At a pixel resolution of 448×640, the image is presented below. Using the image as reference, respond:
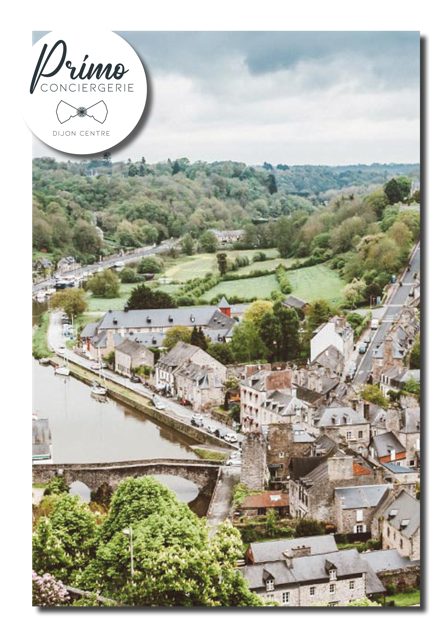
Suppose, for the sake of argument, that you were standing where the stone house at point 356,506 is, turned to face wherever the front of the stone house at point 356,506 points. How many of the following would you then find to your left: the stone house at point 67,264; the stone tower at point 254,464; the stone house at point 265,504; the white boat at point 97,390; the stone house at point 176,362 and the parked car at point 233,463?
0

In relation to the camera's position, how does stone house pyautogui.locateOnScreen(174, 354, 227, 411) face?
facing the viewer and to the left of the viewer

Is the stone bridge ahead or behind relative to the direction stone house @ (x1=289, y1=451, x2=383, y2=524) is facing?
ahead

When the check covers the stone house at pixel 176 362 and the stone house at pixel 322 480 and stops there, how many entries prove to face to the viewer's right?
0

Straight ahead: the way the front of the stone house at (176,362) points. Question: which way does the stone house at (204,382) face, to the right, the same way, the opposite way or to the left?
the same way

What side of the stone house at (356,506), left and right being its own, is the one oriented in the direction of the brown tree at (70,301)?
back

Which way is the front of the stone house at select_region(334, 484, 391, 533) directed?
toward the camera

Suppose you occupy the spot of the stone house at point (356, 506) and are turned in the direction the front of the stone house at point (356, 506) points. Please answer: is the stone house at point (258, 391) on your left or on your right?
on your right

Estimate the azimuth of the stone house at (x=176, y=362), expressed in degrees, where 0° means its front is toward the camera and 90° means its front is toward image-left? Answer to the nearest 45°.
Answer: approximately 45°

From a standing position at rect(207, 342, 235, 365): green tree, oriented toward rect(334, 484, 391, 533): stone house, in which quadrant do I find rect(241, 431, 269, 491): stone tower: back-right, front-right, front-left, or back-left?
front-right

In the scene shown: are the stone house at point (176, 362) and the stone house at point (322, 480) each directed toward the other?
no
